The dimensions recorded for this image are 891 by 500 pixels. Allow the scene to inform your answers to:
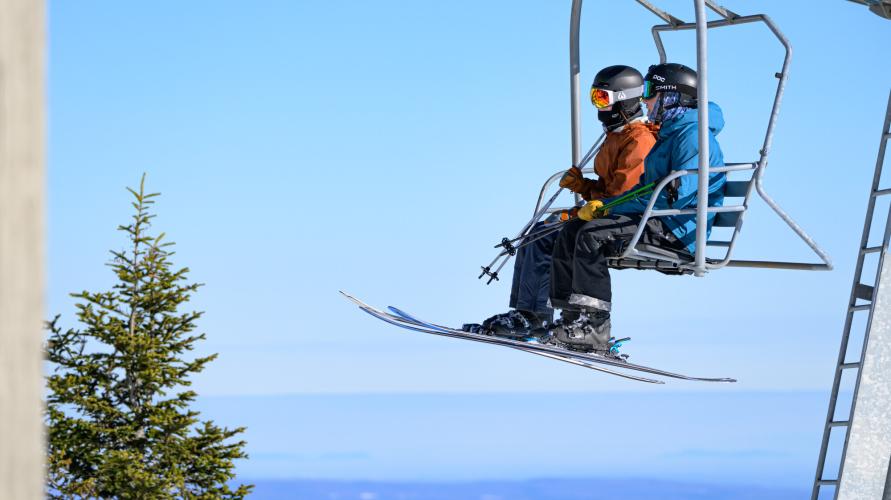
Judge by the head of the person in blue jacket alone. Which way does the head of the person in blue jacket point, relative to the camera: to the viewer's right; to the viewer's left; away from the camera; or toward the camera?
to the viewer's left

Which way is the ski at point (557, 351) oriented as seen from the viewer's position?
to the viewer's left

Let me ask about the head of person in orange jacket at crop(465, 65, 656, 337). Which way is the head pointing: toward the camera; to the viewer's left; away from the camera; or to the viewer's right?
to the viewer's left

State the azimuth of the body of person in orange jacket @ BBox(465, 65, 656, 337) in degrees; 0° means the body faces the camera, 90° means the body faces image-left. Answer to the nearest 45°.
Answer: approximately 90°

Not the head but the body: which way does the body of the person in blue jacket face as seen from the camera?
to the viewer's left

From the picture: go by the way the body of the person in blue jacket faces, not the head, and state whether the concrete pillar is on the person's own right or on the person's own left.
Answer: on the person's own left

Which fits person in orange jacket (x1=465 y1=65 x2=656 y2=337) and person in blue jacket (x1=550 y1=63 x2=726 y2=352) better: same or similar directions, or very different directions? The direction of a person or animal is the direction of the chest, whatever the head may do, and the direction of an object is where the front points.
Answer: same or similar directions
